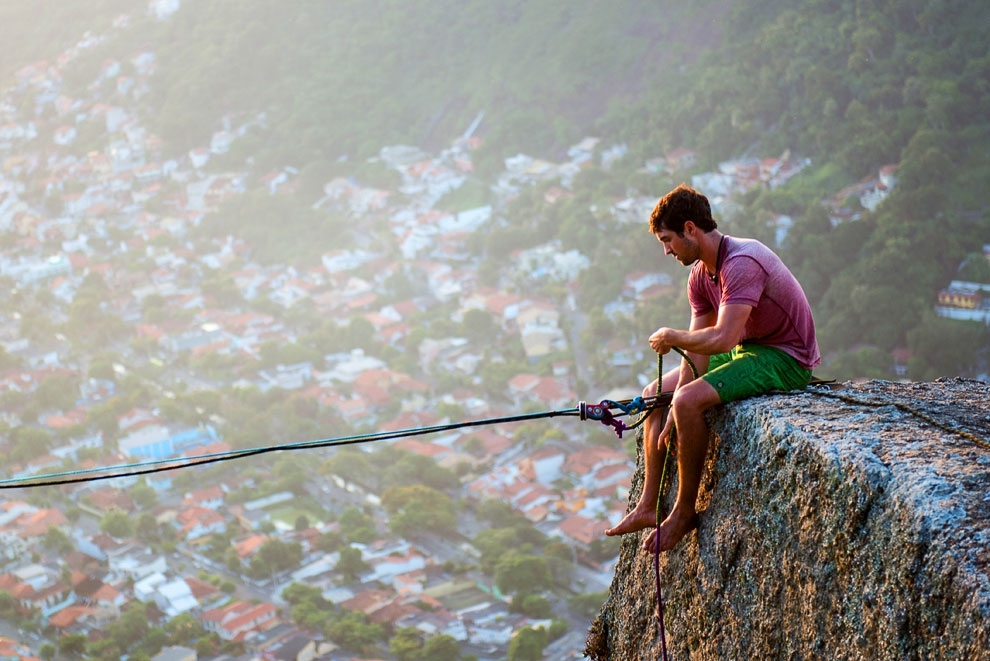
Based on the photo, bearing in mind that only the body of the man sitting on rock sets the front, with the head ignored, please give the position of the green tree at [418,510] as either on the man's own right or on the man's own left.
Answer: on the man's own right

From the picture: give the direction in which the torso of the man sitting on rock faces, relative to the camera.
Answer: to the viewer's left

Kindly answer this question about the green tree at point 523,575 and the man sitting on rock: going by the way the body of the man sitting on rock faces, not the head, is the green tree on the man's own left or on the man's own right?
on the man's own right

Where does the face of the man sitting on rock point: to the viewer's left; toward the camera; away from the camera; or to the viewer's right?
to the viewer's left

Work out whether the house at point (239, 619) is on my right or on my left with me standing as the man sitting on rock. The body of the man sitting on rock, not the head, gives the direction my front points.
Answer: on my right

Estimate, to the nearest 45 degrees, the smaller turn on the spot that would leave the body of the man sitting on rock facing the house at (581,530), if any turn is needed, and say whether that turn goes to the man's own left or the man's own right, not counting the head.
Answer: approximately 90° to the man's own right

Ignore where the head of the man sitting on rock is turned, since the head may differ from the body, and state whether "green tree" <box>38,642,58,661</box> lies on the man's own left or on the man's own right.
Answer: on the man's own right
